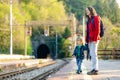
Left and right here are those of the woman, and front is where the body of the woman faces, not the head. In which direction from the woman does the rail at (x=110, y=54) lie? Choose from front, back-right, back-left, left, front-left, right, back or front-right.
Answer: right

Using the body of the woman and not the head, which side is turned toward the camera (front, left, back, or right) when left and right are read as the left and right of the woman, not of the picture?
left
